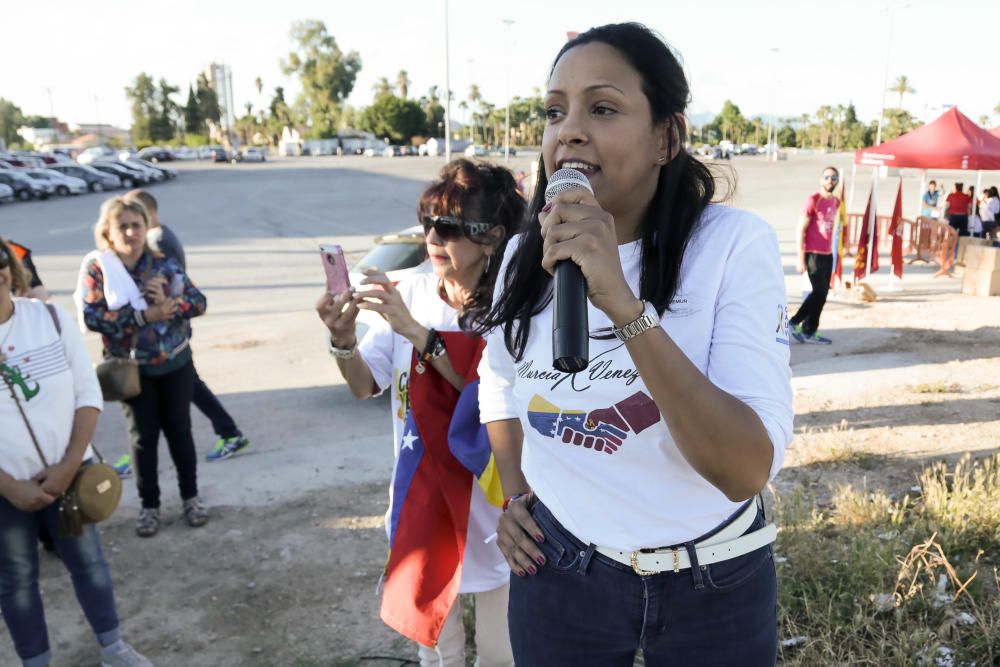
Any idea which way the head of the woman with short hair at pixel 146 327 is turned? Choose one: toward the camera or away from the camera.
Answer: toward the camera

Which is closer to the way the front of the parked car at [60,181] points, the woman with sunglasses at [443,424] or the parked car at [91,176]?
the woman with sunglasses

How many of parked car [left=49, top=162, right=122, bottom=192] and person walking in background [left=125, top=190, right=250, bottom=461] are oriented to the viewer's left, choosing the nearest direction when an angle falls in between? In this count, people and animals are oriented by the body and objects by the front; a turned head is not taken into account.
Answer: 1

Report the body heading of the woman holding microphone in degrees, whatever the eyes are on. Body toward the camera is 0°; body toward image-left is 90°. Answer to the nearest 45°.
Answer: approximately 45°

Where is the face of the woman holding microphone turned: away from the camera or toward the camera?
toward the camera
